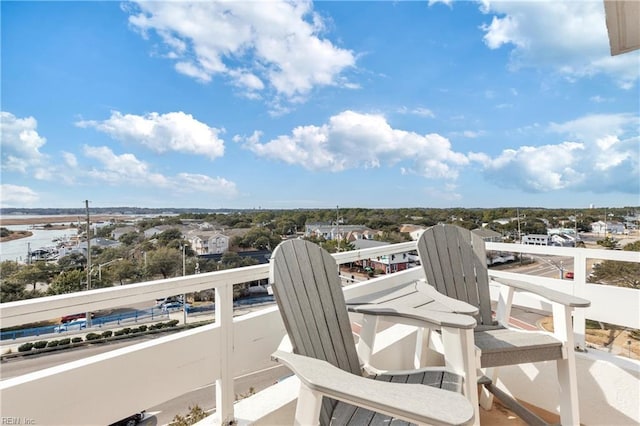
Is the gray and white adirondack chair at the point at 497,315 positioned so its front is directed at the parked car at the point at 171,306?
no

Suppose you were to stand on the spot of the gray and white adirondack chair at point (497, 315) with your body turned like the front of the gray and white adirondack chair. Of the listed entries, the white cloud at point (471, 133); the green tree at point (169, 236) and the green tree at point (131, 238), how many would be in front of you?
0

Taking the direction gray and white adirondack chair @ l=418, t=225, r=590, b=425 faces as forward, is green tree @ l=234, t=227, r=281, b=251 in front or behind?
behind

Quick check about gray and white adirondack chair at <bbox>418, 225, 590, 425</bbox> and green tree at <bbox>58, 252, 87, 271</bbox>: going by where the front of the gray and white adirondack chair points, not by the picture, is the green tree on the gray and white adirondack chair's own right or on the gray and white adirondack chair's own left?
on the gray and white adirondack chair's own right

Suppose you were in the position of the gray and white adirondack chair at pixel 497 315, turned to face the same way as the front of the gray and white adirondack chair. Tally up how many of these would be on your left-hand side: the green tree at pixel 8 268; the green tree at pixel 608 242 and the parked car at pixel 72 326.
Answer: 1

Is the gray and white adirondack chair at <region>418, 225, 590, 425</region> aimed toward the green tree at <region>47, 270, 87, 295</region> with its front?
no

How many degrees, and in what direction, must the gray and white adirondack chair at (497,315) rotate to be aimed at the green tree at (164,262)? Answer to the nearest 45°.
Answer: approximately 135° to its right

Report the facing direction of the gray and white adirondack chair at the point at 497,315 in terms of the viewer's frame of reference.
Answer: facing the viewer and to the right of the viewer

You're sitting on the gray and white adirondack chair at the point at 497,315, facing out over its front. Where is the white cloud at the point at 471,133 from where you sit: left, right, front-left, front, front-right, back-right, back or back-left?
back-left

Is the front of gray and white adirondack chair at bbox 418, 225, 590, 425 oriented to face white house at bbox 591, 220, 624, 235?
no
